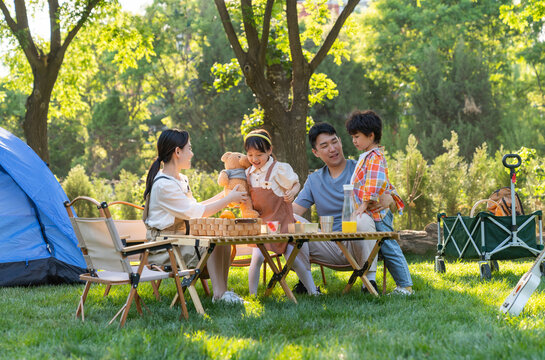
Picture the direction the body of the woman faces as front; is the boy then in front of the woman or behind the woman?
in front

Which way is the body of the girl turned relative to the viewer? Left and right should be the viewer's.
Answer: facing the viewer and to the left of the viewer

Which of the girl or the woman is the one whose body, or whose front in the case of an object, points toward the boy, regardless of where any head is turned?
the woman

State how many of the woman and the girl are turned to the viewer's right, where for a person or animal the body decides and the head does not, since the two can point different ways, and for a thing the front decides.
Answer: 1

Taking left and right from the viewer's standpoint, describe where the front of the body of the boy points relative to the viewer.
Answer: facing to the left of the viewer

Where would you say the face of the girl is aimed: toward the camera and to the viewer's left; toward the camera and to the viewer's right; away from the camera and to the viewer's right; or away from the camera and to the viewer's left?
toward the camera and to the viewer's left

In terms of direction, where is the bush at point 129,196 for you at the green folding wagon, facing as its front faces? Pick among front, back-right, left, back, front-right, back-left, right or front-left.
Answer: back

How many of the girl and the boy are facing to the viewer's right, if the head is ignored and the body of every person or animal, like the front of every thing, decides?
0

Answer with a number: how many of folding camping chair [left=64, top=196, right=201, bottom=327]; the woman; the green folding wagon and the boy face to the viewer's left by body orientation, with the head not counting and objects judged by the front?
1

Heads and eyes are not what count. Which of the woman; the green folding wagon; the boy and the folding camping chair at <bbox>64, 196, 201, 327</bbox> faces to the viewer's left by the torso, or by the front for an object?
the boy

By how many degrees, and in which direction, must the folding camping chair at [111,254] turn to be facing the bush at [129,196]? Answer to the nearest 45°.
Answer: approximately 45° to its left

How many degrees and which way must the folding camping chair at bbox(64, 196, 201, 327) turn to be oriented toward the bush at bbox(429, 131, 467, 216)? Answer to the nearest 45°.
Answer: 0° — it already faces it
